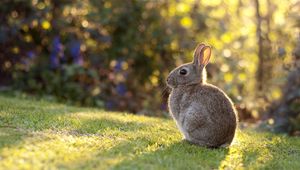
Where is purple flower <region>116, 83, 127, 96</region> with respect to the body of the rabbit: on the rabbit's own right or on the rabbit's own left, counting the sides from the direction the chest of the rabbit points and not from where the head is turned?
on the rabbit's own right

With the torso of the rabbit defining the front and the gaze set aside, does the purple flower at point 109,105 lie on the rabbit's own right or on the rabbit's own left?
on the rabbit's own right

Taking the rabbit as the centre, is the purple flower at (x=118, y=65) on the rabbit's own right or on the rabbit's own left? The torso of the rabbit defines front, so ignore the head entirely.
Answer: on the rabbit's own right

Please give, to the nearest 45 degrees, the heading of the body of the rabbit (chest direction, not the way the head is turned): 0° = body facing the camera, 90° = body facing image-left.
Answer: approximately 90°

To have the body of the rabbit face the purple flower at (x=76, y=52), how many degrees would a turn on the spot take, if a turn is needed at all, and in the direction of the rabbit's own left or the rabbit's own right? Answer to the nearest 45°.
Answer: approximately 45° to the rabbit's own right

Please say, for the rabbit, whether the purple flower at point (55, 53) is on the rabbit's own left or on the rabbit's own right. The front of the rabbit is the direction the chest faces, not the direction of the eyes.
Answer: on the rabbit's own right

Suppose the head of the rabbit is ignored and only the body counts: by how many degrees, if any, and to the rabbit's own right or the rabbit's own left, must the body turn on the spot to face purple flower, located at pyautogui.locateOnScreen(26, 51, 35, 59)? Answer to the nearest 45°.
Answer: approximately 45° to the rabbit's own right
